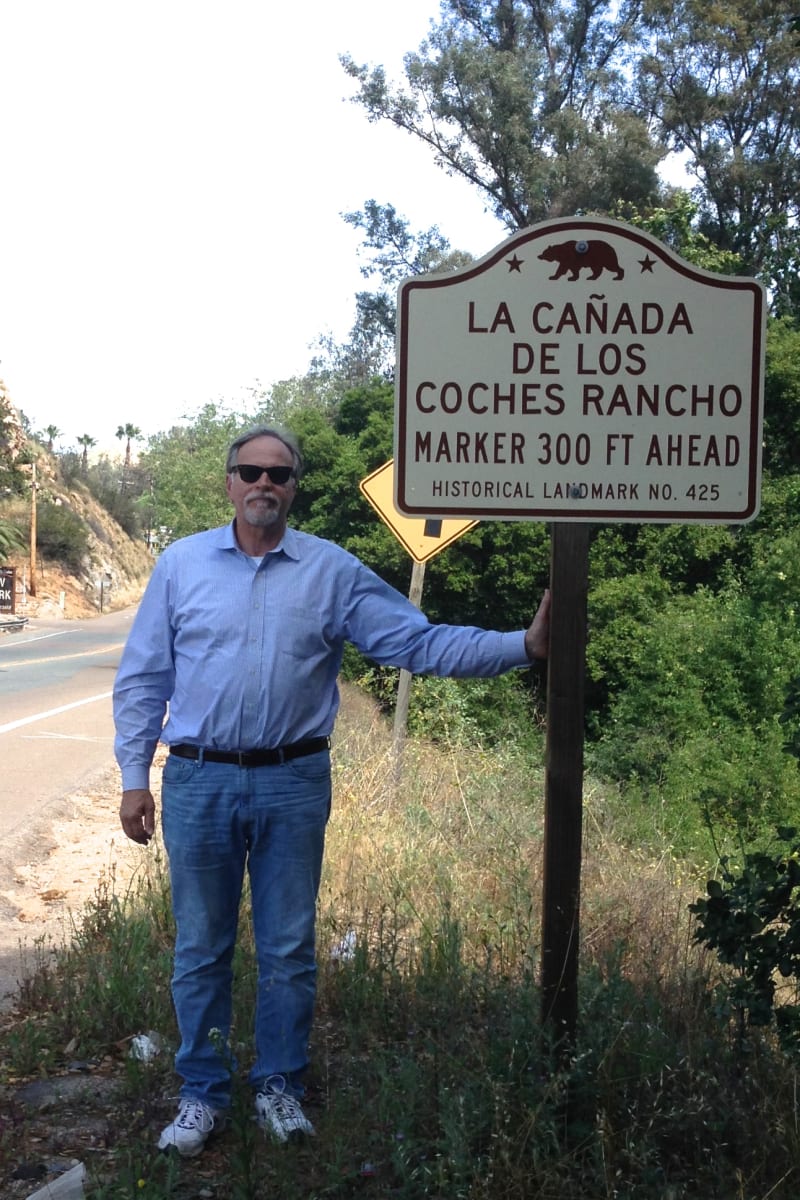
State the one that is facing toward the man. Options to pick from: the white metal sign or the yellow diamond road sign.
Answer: the yellow diamond road sign

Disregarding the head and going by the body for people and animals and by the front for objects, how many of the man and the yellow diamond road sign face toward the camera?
2

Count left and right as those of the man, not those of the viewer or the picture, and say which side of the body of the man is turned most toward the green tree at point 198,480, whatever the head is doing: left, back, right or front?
back

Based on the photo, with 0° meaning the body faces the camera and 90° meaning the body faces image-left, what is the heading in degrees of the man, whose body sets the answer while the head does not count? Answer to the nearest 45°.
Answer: approximately 0°

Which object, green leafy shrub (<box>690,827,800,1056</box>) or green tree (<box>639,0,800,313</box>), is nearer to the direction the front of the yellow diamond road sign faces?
the green leafy shrub

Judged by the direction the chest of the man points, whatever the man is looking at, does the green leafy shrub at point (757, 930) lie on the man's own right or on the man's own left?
on the man's own left

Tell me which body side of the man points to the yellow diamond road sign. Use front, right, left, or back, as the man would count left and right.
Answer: back

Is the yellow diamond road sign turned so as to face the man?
yes

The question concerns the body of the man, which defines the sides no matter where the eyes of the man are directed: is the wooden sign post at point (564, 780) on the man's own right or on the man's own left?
on the man's own left
